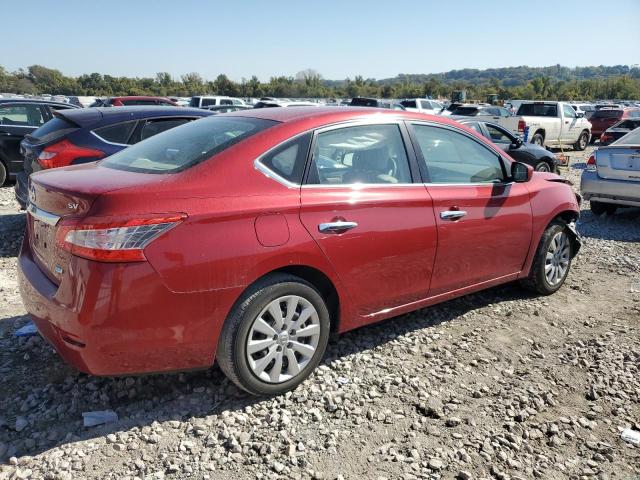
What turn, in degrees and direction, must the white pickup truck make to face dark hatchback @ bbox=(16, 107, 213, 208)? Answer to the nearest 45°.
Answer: approximately 135° to its right

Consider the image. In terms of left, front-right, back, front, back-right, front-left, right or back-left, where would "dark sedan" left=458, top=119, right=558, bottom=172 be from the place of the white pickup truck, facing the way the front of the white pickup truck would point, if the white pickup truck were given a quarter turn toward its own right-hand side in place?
front-right

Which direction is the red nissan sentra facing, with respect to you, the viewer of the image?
facing away from the viewer and to the right of the viewer

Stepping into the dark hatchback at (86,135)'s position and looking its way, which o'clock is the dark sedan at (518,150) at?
the dark sedan at (518,150) is roughly at 1 o'clock from the dark hatchback at (86,135).

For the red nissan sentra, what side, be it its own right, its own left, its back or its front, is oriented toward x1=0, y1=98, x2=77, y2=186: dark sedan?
left

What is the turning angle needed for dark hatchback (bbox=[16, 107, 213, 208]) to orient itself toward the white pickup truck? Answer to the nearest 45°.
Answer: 0° — it already faces it

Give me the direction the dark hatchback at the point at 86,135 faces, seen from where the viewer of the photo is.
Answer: facing away from the viewer and to the right of the viewer

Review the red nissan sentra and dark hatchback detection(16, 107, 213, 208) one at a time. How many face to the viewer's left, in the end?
0

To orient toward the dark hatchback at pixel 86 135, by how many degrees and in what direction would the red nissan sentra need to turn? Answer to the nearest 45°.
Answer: approximately 90° to its left
